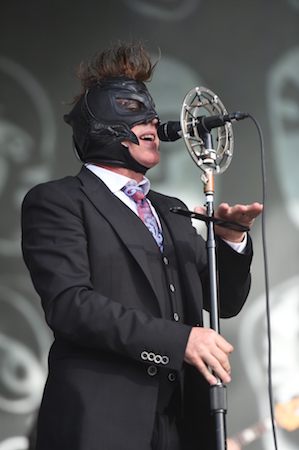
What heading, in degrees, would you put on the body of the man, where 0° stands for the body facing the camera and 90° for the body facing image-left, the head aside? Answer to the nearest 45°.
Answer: approximately 315°
